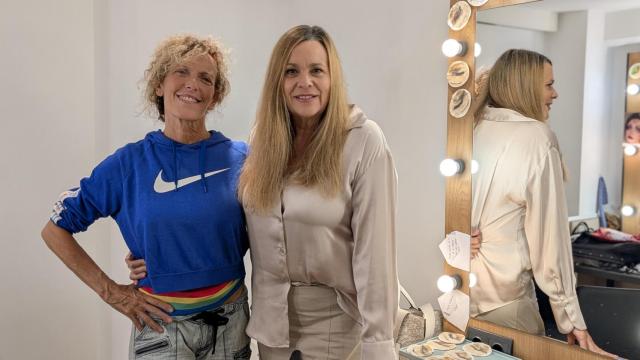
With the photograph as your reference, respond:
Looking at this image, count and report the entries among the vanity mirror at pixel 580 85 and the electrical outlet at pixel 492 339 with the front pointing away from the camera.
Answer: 0

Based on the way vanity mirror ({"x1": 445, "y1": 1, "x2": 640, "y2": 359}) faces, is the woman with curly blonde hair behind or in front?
in front

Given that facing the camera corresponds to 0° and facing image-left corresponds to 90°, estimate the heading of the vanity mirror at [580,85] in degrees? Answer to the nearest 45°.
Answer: approximately 45°

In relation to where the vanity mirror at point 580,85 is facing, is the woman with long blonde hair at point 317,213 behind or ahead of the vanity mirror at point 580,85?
ahead

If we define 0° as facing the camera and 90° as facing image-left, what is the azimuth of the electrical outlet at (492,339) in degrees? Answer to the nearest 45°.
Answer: approximately 45°
